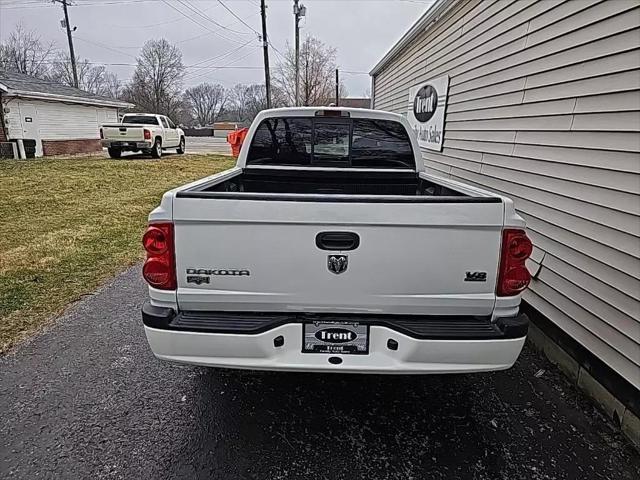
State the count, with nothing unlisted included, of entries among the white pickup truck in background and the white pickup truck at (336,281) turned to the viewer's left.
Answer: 0

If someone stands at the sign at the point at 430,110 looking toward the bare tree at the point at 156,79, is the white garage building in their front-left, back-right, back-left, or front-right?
front-left

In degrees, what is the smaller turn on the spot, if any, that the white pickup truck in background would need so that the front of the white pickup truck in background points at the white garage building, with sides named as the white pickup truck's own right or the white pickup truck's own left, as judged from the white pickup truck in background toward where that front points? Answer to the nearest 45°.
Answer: approximately 90° to the white pickup truck's own left

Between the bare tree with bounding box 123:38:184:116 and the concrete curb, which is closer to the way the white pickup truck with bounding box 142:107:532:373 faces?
the bare tree

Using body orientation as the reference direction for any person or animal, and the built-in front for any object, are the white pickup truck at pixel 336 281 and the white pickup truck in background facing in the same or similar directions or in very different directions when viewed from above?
same or similar directions

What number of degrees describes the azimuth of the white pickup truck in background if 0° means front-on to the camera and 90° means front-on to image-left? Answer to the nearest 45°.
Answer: approximately 225°

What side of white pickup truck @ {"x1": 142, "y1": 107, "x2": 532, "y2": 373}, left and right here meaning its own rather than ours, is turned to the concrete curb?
right

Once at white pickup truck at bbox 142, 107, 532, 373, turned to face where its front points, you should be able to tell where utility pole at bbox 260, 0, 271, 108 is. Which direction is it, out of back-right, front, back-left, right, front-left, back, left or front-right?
front

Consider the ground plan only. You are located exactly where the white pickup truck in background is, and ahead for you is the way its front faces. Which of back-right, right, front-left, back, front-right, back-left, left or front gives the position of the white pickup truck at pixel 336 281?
back-right

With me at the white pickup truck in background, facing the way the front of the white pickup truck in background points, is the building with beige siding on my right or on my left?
on my right

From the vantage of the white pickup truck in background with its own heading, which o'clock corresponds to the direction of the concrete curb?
The concrete curb is roughly at 4 o'clock from the white pickup truck in background.

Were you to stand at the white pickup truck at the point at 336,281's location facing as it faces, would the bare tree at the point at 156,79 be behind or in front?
in front

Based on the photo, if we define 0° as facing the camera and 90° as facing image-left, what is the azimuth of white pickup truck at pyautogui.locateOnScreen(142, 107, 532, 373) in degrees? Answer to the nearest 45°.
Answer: approximately 180°
